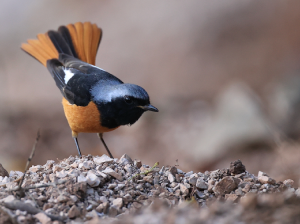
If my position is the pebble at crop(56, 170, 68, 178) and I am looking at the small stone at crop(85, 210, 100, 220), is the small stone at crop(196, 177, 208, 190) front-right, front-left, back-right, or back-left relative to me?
front-left

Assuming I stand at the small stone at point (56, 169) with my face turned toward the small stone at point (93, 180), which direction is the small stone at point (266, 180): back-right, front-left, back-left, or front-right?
front-left

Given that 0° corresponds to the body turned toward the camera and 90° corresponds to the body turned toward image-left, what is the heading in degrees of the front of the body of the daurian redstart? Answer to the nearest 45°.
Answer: approximately 315°
